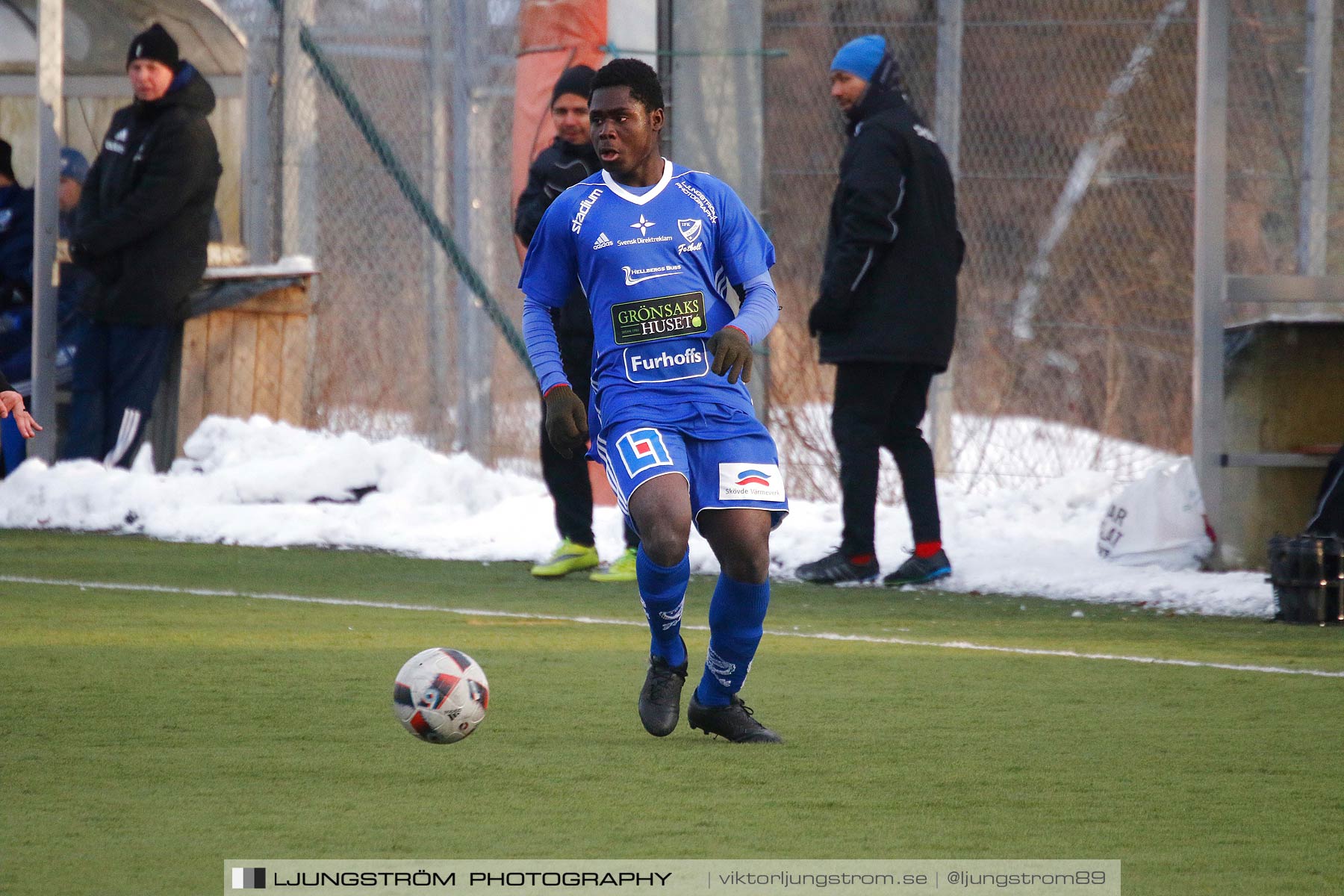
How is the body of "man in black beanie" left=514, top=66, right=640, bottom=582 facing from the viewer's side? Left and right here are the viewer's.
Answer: facing the viewer and to the left of the viewer

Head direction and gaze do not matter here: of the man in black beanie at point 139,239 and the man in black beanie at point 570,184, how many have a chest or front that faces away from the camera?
0

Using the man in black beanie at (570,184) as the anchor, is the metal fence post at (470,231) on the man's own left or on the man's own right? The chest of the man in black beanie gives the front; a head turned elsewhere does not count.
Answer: on the man's own right

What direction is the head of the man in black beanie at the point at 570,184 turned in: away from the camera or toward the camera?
toward the camera

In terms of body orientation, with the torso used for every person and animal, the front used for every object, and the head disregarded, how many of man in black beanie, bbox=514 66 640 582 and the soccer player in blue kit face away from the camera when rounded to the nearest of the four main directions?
0

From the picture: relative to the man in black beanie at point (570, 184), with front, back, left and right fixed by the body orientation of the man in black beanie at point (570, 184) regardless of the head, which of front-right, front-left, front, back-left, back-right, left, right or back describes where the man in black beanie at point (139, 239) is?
right

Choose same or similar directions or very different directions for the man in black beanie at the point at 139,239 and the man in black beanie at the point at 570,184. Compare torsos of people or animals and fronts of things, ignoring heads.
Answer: same or similar directions

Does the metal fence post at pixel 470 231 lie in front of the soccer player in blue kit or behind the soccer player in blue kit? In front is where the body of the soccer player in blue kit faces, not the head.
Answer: behind

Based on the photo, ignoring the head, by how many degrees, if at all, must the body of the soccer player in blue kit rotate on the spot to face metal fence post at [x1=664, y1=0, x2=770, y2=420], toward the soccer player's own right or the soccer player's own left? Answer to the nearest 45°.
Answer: approximately 180°

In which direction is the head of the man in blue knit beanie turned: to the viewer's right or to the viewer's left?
to the viewer's left

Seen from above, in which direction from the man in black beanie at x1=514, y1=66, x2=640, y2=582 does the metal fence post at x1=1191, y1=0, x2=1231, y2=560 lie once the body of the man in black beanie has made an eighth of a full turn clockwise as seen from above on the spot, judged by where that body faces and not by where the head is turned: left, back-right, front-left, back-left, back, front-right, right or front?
back

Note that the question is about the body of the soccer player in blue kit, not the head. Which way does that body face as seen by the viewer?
toward the camera
